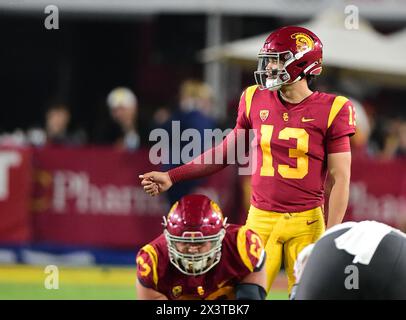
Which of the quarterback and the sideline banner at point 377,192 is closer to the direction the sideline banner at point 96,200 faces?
the quarterback

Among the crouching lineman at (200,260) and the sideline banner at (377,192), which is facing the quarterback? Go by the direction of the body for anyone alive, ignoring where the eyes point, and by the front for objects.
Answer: the sideline banner

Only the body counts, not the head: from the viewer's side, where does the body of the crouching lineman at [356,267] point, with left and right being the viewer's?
facing away from the viewer

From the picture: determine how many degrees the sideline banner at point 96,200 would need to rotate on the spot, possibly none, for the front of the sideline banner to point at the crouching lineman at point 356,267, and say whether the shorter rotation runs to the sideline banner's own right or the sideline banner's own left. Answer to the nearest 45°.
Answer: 0° — it already faces them

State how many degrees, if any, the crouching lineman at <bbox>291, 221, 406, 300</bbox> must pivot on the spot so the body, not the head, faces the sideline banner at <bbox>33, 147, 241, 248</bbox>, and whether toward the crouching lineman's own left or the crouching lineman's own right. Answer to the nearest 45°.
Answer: approximately 45° to the crouching lineman's own left

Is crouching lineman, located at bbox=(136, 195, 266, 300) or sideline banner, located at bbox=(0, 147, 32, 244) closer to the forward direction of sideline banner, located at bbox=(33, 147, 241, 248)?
the crouching lineman

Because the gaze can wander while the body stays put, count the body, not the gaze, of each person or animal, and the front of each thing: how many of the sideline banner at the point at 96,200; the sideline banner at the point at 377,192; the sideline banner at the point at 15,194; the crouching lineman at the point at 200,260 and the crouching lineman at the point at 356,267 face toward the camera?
4

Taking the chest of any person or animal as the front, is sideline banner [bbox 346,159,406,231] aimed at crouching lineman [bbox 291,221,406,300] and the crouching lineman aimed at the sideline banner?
yes

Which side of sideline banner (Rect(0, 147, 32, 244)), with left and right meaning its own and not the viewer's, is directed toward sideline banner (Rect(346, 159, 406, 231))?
left

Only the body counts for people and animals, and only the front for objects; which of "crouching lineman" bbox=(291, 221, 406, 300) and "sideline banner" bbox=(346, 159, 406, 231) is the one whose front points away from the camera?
the crouching lineman

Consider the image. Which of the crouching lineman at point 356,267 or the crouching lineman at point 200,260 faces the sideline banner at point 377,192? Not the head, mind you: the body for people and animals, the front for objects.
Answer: the crouching lineman at point 356,267

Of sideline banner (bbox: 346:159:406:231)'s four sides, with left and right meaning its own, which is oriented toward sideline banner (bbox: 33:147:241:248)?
right
